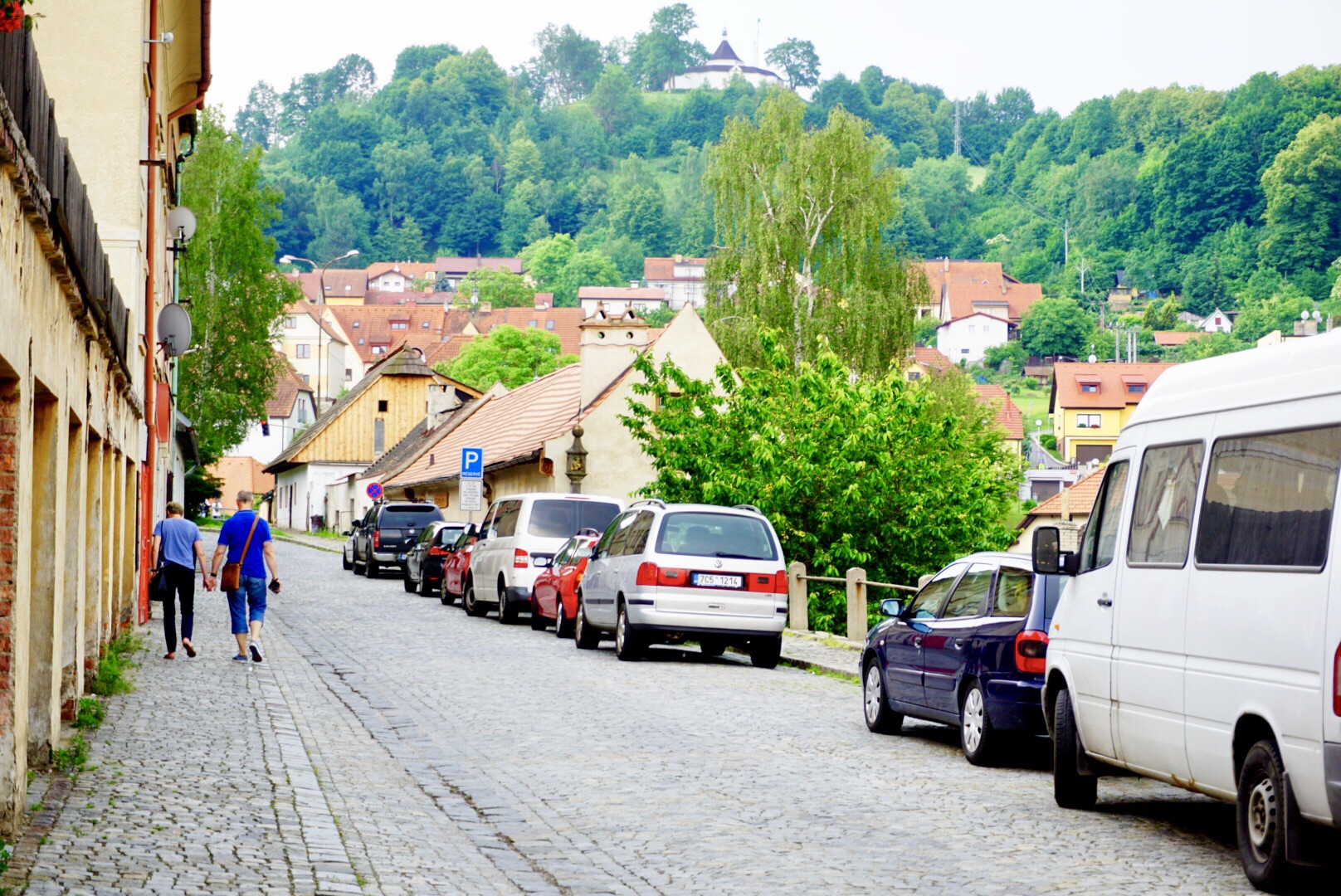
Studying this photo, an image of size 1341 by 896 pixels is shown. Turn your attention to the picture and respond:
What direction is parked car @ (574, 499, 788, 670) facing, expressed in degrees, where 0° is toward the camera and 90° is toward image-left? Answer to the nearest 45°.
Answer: approximately 135°

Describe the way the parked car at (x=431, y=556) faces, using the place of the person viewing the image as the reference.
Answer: facing away from the viewer and to the left of the viewer

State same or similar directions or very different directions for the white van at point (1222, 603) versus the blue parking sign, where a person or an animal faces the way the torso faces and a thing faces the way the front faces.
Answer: very different directions

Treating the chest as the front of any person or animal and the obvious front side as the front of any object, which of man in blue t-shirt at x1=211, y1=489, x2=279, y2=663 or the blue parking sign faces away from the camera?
the man in blue t-shirt

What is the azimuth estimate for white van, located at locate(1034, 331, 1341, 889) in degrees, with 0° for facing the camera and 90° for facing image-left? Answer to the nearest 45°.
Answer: approximately 135°

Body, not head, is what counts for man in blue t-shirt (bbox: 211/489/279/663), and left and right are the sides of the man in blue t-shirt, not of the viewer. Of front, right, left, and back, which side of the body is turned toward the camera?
back

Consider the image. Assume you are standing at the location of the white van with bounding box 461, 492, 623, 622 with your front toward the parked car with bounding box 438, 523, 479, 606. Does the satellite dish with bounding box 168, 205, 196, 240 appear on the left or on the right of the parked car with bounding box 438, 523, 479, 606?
left

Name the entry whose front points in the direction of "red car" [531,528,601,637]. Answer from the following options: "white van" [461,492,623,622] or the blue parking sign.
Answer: the blue parking sign

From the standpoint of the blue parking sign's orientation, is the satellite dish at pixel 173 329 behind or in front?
in front

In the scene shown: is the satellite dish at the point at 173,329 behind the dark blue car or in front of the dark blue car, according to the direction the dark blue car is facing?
in front

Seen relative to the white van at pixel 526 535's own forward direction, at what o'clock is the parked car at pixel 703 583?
The parked car is roughly at 7 o'clock from the white van.

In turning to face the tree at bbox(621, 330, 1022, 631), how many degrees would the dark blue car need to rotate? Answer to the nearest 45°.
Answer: approximately 45° to its right

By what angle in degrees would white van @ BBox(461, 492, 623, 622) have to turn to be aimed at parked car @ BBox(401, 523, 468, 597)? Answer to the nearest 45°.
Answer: approximately 45° to its right

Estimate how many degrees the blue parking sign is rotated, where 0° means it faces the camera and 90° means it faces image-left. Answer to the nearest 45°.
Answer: approximately 0°

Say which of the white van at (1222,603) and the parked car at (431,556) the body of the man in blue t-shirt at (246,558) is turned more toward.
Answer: the parked car
